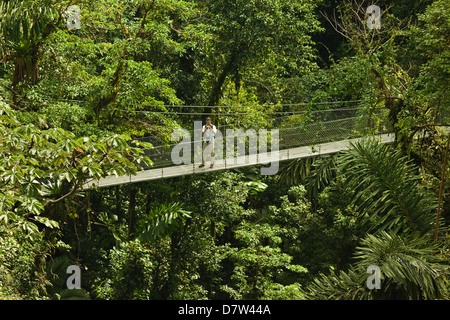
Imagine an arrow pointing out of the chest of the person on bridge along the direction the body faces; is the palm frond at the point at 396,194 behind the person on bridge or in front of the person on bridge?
in front

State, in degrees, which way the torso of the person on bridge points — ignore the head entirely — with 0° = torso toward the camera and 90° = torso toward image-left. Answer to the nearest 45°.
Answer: approximately 0°

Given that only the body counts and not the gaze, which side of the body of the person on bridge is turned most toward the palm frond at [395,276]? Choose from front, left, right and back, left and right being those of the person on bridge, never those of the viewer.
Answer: front
